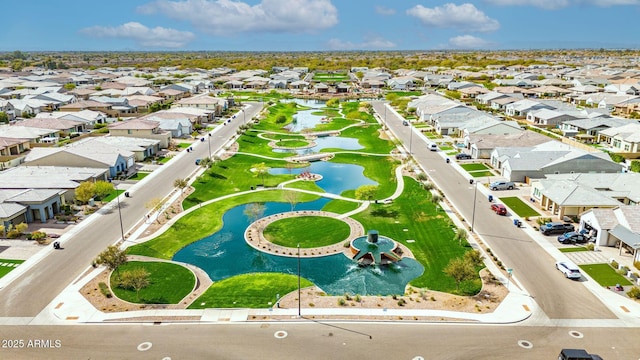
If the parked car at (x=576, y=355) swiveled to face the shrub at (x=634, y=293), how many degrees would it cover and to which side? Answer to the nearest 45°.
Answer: approximately 90° to its left

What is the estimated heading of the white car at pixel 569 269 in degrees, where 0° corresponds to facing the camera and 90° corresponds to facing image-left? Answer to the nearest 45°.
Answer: approximately 135°

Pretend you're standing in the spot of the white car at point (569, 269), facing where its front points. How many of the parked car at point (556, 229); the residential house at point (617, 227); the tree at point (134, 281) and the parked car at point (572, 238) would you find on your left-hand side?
1

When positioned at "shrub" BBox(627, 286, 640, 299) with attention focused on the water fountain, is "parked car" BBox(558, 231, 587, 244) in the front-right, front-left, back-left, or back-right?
front-right

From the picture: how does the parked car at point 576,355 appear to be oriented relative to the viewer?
to the viewer's right

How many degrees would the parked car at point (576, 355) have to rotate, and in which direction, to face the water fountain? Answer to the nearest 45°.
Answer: approximately 135° to its left

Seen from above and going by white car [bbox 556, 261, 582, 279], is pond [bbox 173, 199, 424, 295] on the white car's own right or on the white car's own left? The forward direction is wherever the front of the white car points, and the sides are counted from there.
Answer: on the white car's own left

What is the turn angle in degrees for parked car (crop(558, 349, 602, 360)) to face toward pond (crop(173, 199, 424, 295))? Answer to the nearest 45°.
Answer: approximately 180°

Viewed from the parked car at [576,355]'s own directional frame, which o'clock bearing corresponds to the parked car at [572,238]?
the parked car at [572,238] is roughly at 9 o'clock from the parked car at [576,355].

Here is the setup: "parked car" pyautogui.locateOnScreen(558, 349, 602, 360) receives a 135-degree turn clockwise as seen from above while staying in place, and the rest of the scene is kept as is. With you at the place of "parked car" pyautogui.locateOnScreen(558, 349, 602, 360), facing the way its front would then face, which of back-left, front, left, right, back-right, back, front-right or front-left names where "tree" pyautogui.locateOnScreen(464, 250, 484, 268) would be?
right

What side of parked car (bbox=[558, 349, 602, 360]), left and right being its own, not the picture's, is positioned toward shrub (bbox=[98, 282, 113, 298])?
back

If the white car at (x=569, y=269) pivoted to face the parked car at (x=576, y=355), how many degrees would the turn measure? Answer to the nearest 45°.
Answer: approximately 135° to its left

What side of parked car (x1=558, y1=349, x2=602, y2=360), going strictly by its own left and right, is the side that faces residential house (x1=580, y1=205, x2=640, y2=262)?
left

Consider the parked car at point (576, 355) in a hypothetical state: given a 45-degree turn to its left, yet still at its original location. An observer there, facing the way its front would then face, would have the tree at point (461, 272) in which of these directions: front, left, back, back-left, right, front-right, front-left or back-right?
left

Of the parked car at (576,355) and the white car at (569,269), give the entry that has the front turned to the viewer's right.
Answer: the parked car
